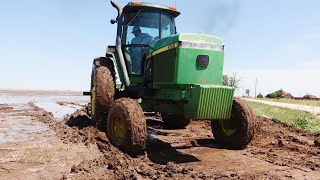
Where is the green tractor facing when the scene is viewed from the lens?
facing the viewer and to the right of the viewer
